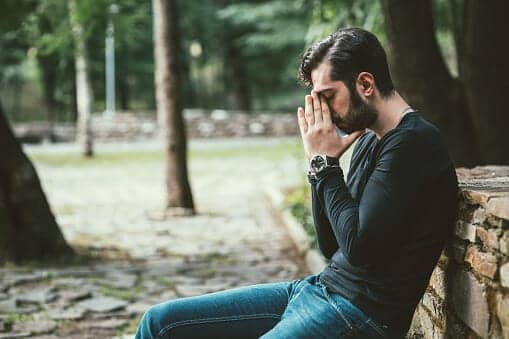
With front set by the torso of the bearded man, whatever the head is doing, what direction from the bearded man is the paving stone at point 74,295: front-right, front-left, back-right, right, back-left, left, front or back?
front-right

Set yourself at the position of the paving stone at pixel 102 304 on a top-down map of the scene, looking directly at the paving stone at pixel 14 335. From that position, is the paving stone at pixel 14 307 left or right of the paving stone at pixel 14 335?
right

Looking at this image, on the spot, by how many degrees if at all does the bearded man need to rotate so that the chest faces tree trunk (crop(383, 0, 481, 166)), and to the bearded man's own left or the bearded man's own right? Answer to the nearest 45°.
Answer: approximately 90° to the bearded man's own right

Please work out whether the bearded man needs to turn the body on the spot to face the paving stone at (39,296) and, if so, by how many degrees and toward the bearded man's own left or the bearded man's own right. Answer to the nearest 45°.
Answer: approximately 45° to the bearded man's own right

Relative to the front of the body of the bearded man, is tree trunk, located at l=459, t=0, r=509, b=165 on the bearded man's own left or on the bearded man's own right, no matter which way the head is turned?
on the bearded man's own right

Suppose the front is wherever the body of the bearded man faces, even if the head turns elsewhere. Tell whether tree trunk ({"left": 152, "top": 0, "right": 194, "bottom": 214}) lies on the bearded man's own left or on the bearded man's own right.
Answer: on the bearded man's own right

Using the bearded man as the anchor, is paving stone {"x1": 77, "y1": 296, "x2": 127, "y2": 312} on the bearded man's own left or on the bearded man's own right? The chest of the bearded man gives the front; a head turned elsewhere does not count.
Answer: on the bearded man's own right

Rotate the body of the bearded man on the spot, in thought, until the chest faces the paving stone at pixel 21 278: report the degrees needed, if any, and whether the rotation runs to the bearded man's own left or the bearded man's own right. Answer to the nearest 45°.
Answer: approximately 45° to the bearded man's own right

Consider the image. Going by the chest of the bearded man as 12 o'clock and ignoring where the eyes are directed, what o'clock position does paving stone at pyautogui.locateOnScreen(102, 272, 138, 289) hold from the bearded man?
The paving stone is roughly at 2 o'clock from the bearded man.

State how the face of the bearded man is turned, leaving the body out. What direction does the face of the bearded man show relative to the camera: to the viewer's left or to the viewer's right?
to the viewer's left

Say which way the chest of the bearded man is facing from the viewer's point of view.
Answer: to the viewer's left

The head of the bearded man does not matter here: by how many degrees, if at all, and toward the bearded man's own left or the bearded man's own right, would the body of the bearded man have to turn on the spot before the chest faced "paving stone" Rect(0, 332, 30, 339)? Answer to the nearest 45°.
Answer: approximately 45° to the bearded man's own right

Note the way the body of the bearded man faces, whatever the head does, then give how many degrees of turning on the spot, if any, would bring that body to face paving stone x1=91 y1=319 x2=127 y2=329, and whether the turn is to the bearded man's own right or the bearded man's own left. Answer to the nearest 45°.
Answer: approximately 45° to the bearded man's own right

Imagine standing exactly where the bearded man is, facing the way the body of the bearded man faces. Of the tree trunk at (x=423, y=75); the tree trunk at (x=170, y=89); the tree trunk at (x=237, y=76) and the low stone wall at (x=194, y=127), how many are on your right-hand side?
4

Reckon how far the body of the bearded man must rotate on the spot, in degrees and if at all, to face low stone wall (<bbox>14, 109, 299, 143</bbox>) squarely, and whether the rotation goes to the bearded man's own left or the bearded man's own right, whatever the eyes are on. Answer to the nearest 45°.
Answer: approximately 90° to the bearded man's own right
